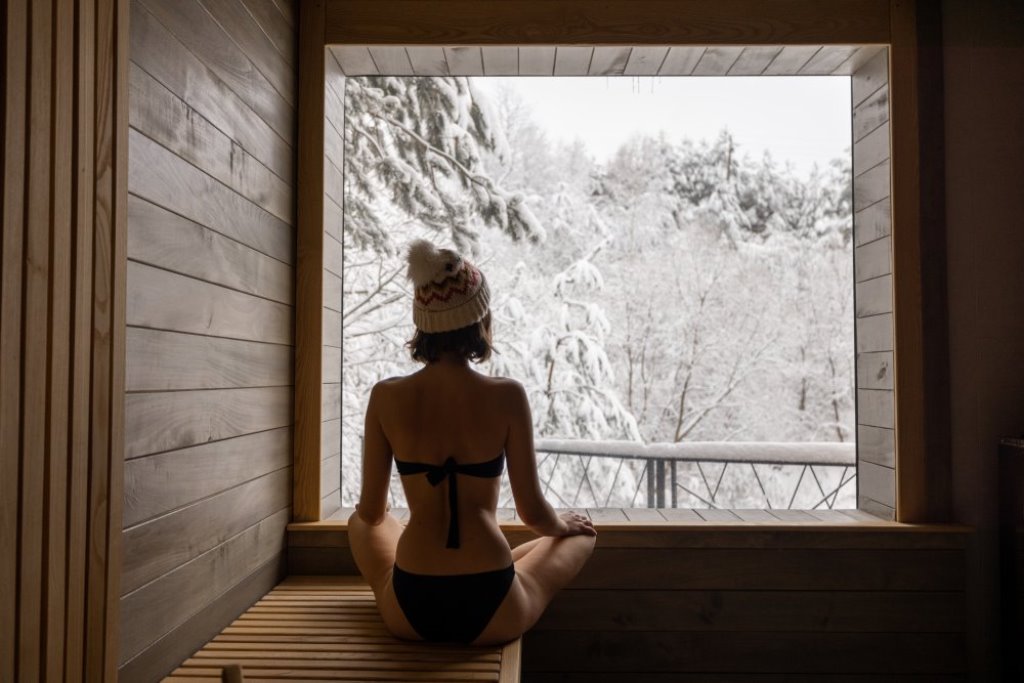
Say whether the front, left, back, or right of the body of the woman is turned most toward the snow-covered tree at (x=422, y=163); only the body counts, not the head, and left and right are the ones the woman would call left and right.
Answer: front

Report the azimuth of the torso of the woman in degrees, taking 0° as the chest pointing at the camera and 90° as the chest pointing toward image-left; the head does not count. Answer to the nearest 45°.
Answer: approximately 180°

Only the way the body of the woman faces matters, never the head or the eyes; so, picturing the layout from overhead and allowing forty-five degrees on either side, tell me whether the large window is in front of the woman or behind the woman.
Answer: in front

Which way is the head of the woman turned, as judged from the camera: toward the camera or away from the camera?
away from the camera
